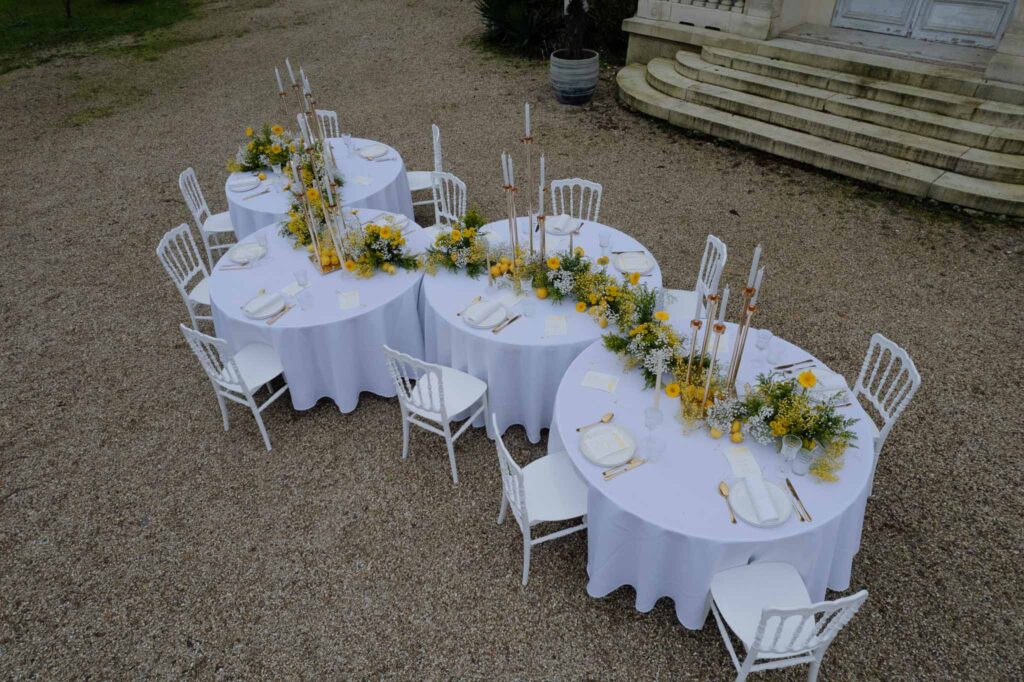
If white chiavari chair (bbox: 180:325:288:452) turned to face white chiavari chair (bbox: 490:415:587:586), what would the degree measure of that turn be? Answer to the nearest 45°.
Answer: approximately 90° to its right

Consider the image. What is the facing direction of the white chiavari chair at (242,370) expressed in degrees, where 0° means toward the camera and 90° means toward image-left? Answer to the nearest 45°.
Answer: approximately 225°

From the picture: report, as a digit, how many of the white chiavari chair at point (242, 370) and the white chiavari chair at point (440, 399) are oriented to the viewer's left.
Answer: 0

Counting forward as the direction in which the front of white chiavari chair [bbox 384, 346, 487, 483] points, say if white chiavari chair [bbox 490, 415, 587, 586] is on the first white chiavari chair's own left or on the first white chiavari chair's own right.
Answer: on the first white chiavari chair's own right

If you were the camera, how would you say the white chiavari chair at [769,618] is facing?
facing away from the viewer and to the left of the viewer

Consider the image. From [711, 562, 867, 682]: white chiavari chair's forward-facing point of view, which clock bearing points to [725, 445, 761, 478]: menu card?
The menu card is roughly at 12 o'clock from the white chiavari chair.

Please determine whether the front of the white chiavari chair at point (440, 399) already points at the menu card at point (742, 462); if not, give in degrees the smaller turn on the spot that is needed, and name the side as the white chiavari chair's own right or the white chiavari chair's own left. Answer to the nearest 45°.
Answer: approximately 90° to the white chiavari chair's own right

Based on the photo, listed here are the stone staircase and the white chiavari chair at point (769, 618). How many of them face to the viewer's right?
0

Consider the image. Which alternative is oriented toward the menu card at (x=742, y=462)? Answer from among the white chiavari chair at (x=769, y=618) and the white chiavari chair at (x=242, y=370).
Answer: the white chiavari chair at (x=769, y=618)

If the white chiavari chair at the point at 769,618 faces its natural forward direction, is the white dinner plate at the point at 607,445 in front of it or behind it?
in front

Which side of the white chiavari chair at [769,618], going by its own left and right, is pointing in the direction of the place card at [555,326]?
front

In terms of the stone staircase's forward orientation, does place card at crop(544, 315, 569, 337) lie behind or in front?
in front

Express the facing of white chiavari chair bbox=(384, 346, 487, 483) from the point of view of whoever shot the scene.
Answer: facing away from the viewer and to the right of the viewer

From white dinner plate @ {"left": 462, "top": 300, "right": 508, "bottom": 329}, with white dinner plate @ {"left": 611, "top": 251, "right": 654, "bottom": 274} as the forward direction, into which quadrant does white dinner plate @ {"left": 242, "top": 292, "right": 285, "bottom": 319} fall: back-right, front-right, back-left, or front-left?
back-left

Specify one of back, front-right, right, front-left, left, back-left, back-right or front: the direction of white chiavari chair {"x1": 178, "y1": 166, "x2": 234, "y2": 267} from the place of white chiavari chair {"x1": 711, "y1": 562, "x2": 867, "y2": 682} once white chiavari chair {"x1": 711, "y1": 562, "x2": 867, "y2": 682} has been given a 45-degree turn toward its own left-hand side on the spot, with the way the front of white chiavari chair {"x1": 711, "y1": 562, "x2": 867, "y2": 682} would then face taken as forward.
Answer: front

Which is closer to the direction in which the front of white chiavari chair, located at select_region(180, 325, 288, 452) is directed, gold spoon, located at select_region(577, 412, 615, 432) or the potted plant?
the potted plant

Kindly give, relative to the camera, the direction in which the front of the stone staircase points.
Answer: facing the viewer and to the left of the viewer
